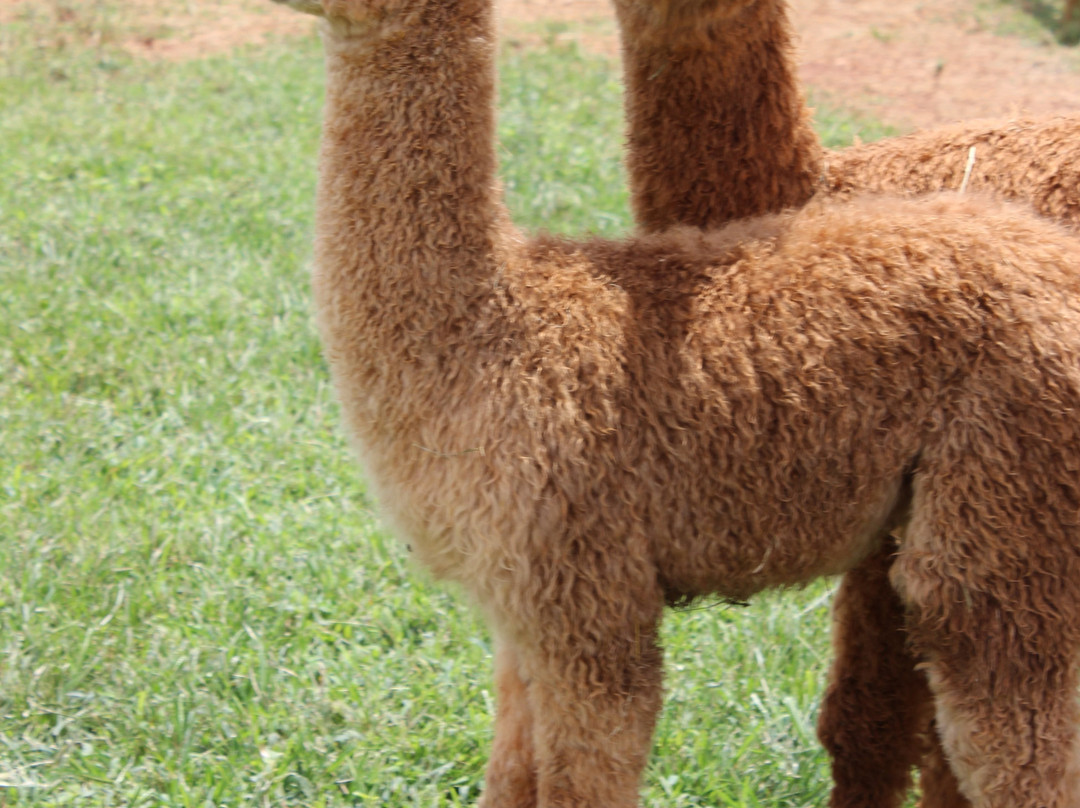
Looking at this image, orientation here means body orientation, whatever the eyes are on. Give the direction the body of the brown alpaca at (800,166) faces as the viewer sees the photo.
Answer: to the viewer's left

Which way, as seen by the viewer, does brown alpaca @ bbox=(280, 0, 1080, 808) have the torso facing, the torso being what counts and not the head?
to the viewer's left

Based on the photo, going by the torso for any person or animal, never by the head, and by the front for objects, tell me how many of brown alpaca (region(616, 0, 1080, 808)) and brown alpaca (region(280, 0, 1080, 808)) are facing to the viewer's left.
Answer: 2

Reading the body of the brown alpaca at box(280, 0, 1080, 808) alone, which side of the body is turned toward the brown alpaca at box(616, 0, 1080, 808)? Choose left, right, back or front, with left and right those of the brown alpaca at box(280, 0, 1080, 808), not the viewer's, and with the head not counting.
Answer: right

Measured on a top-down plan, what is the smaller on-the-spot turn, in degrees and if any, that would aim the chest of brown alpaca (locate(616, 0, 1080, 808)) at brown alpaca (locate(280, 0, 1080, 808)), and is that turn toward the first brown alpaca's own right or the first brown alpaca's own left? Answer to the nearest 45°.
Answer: approximately 90° to the first brown alpaca's own left
